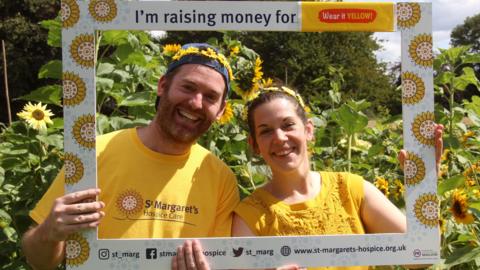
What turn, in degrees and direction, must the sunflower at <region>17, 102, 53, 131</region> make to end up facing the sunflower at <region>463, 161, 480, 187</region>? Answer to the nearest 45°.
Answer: approximately 45° to its left

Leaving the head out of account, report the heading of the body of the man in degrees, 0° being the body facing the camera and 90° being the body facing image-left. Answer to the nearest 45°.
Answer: approximately 0°

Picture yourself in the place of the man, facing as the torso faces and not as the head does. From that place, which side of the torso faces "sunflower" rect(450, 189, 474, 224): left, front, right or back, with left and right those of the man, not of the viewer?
left

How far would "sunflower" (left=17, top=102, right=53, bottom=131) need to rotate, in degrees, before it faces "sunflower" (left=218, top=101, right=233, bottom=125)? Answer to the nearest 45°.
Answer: approximately 45° to its left

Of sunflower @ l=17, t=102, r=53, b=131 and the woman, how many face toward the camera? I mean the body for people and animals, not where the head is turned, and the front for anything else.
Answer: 2

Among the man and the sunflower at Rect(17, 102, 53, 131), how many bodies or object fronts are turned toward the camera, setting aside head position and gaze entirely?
2

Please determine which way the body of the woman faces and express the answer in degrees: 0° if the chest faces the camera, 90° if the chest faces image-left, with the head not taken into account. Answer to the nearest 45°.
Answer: approximately 0°
